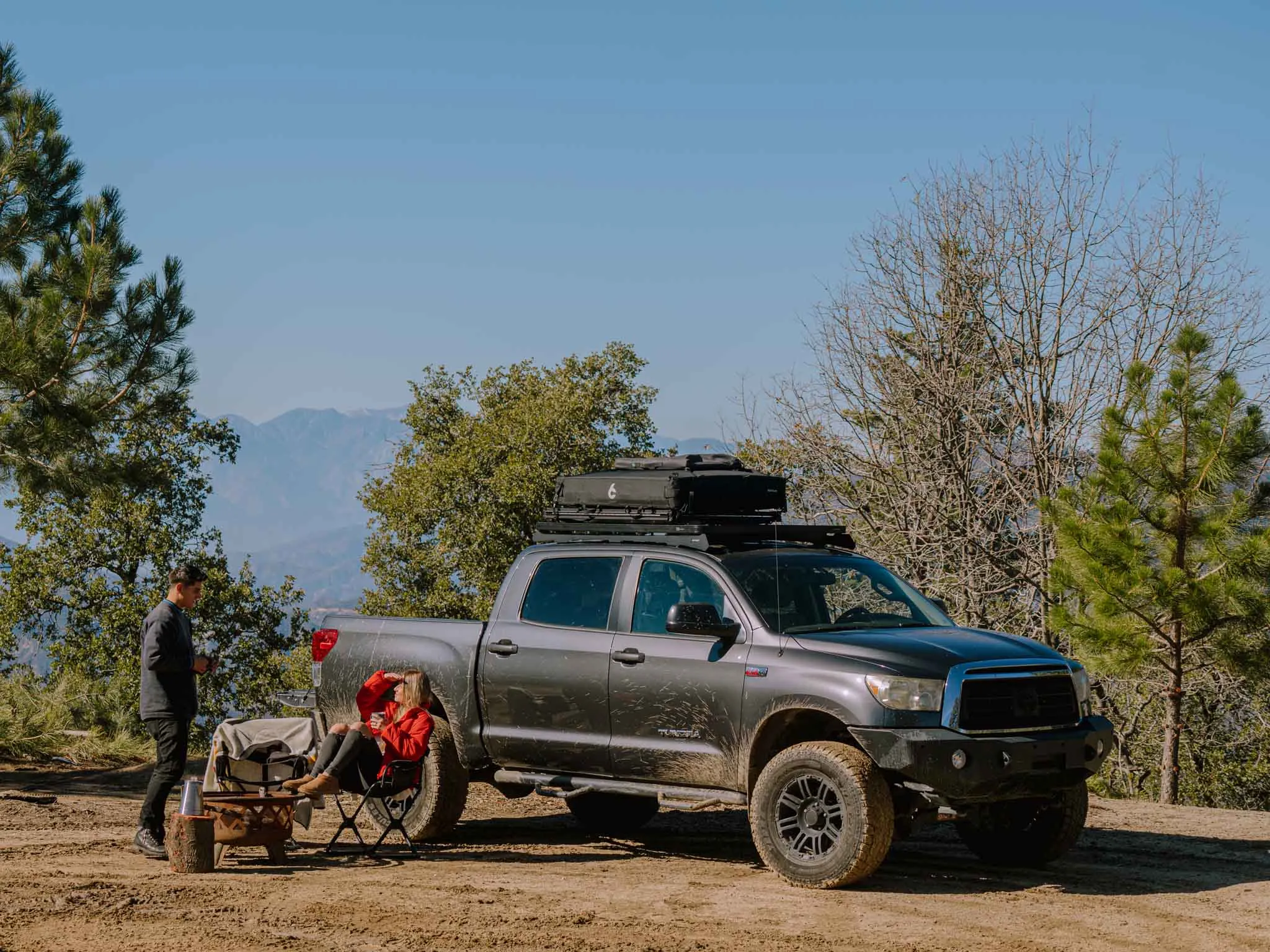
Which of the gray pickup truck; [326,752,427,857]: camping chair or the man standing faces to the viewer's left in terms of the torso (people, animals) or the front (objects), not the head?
the camping chair

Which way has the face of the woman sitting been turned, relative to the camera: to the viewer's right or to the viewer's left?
to the viewer's left

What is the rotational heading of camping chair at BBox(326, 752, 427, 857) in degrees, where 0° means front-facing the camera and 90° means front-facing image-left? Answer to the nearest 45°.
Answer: approximately 90°

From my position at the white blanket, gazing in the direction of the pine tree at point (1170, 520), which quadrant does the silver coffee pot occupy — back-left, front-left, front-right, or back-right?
back-right

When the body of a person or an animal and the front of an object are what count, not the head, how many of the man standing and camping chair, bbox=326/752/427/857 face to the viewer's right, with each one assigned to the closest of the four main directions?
1

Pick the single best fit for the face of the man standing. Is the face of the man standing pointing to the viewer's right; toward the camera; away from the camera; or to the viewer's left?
to the viewer's right

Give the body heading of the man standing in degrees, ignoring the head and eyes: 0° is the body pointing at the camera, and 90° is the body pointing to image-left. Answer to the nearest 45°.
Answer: approximately 270°

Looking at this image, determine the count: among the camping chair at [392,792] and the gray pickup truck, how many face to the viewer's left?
1

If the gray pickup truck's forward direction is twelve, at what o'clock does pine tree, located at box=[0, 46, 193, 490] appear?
The pine tree is roughly at 6 o'clock from the gray pickup truck.

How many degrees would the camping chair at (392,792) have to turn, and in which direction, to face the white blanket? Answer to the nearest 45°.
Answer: approximately 45° to its right

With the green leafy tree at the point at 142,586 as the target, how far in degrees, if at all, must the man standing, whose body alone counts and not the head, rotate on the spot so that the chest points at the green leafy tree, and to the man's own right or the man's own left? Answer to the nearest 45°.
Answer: approximately 90° to the man's own left

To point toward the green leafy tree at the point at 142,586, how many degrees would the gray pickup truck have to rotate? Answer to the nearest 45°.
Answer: approximately 180°

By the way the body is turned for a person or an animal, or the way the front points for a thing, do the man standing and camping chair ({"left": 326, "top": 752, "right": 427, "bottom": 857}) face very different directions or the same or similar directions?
very different directions
